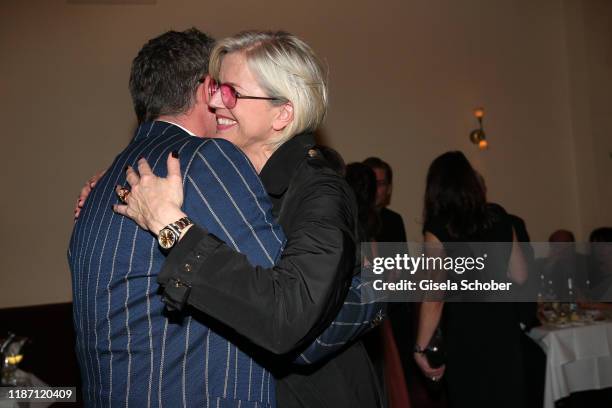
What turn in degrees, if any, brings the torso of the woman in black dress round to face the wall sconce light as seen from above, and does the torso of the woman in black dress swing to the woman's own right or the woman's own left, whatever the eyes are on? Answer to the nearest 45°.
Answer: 0° — they already face it

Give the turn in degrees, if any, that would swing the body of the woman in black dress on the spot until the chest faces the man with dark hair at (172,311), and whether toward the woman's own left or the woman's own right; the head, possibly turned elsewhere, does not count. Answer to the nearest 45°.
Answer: approximately 180°

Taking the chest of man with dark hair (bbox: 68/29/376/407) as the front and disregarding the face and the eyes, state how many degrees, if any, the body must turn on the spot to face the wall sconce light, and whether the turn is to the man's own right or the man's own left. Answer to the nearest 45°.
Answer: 0° — they already face it

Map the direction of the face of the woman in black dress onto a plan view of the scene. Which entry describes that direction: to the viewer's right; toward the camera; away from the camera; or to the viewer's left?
away from the camera

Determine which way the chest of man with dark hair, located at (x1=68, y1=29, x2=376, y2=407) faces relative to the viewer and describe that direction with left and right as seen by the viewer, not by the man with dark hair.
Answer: facing away from the viewer and to the right of the viewer

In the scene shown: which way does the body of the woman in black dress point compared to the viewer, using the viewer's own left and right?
facing away from the viewer

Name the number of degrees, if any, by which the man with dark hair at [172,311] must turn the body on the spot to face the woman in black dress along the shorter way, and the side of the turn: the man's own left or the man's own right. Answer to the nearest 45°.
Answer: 0° — they already face them

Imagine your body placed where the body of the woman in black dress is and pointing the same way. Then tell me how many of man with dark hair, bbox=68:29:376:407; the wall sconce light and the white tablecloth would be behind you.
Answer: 1
